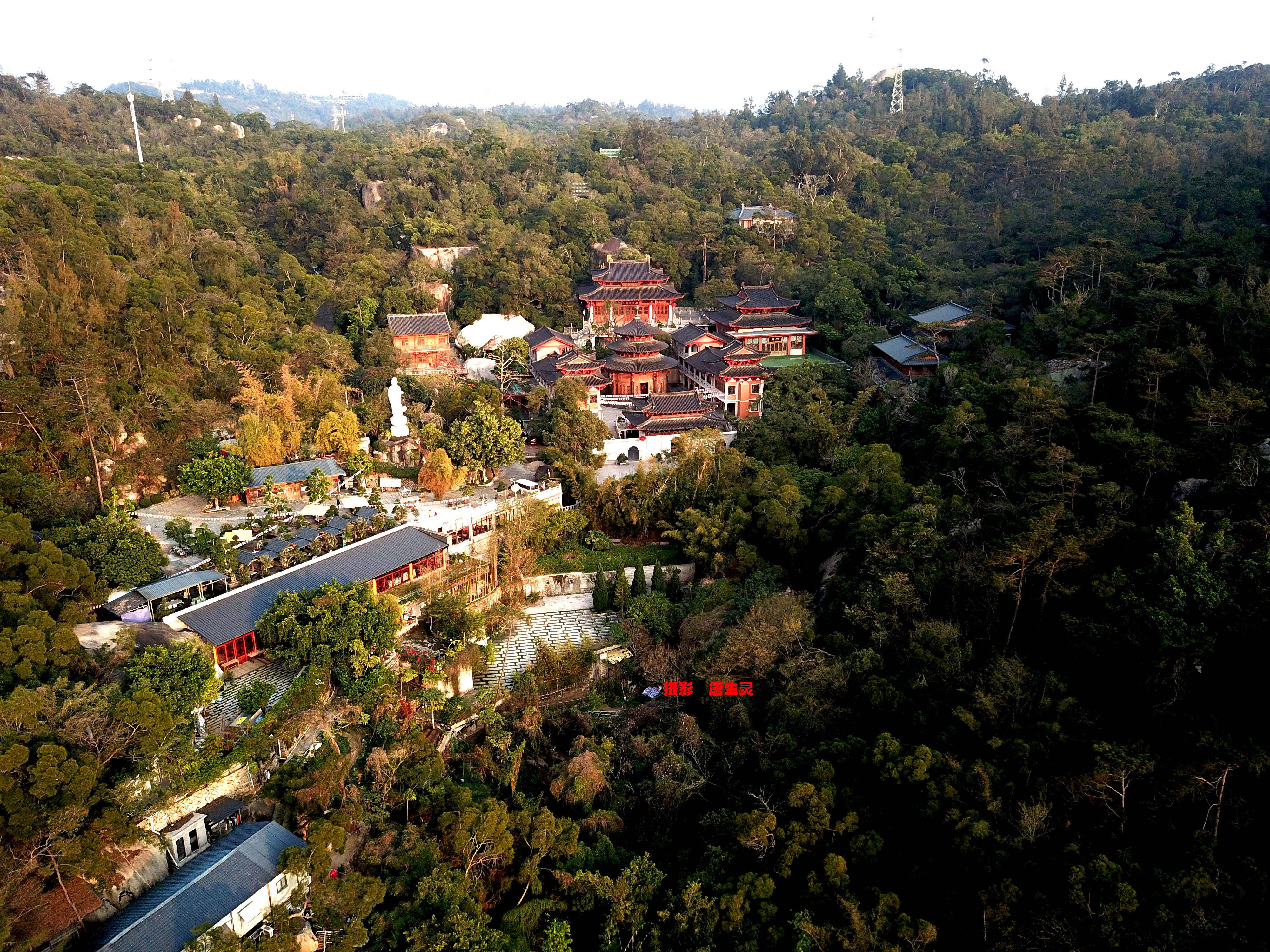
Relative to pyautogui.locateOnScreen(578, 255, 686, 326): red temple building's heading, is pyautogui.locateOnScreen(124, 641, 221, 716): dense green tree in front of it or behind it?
in front

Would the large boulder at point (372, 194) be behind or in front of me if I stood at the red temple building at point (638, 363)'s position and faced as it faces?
behind

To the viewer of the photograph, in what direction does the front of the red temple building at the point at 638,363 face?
facing the viewer

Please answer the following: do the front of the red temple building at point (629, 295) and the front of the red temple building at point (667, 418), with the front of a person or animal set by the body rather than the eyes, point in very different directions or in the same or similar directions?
same or similar directions

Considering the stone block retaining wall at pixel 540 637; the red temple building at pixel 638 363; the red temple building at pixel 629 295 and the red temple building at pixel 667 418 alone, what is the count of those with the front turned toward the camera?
4

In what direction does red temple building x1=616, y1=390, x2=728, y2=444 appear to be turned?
toward the camera

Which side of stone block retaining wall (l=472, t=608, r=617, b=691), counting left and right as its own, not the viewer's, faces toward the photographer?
front

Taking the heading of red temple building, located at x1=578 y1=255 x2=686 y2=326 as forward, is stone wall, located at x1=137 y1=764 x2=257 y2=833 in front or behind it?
in front

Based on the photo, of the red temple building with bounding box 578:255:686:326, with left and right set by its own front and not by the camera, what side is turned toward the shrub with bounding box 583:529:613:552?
front

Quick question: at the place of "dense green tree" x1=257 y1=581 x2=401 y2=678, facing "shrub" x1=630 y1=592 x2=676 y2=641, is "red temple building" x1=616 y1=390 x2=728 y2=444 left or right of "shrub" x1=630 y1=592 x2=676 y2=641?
left

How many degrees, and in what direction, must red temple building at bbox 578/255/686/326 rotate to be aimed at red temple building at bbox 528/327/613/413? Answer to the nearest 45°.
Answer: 0° — it already faces it

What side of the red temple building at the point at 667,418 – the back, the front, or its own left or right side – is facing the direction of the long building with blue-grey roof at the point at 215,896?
front

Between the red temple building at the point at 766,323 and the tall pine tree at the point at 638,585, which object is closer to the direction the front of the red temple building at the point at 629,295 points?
the tall pine tree

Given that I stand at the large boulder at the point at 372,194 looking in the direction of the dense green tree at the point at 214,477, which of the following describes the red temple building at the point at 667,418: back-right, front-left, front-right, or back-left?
front-left

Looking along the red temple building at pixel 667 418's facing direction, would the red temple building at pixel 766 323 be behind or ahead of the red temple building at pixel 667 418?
behind
